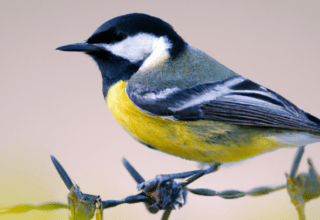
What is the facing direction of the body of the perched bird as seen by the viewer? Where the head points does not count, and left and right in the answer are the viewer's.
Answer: facing to the left of the viewer
